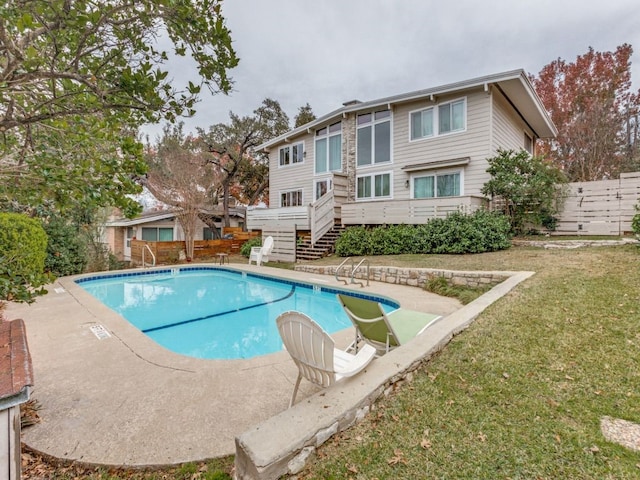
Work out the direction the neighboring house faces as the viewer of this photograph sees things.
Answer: facing the viewer

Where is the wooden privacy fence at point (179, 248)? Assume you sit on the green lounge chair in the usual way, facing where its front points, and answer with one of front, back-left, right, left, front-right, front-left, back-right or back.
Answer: left

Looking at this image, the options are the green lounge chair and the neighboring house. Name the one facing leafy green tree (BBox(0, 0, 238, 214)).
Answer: the neighboring house

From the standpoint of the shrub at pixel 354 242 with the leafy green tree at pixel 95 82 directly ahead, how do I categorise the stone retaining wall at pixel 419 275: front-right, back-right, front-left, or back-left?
front-left

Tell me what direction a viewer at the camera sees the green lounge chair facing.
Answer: facing away from the viewer and to the right of the viewer

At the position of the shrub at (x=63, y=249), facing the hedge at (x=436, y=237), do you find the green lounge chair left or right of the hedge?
right

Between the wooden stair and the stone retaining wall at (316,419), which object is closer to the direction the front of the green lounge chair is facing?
the wooden stair

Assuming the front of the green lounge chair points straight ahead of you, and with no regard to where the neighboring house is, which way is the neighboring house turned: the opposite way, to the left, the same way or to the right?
to the right

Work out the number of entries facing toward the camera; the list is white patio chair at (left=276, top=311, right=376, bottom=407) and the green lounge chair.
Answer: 0

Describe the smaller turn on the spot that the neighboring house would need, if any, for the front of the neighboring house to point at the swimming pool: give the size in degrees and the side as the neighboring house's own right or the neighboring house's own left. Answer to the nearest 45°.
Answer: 0° — it already faces it

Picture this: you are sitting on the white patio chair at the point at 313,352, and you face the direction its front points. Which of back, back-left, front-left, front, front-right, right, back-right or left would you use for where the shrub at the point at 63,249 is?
left

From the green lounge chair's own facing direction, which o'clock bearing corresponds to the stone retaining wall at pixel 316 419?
The stone retaining wall is roughly at 5 o'clock from the green lounge chair.

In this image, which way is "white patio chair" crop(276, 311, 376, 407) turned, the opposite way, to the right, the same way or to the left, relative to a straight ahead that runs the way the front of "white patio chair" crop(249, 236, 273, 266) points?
the opposite way

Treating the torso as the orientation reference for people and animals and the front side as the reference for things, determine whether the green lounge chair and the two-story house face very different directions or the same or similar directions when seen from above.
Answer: very different directions
